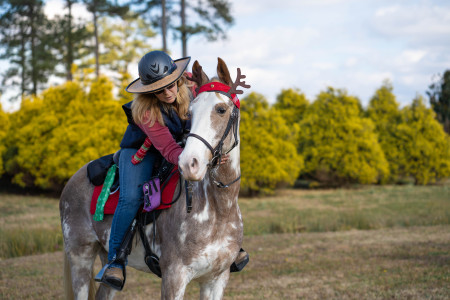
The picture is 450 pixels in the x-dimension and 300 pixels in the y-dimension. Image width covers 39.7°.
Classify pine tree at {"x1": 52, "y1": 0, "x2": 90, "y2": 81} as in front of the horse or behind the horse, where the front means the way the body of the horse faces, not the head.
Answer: behind

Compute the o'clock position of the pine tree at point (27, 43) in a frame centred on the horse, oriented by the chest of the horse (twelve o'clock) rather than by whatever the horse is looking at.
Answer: The pine tree is roughly at 7 o'clock from the horse.

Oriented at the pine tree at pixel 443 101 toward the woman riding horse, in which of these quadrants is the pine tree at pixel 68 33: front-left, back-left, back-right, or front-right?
front-right

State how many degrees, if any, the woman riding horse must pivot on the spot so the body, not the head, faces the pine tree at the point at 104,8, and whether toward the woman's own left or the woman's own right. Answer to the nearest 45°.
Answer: approximately 135° to the woman's own left

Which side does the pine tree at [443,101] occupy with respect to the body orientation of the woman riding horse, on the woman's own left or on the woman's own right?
on the woman's own left

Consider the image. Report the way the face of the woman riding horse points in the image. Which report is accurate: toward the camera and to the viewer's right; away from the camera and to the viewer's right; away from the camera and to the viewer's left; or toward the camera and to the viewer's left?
toward the camera and to the viewer's right

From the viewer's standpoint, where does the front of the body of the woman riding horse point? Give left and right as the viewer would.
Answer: facing the viewer and to the right of the viewer

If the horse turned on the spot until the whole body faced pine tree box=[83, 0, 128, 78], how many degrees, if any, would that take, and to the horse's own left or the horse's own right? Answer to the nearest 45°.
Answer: approximately 135° to the horse's own left

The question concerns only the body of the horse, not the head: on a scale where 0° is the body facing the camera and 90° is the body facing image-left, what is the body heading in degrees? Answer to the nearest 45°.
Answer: approximately 315°

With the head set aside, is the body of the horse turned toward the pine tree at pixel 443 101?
no

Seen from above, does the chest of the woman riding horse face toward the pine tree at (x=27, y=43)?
no

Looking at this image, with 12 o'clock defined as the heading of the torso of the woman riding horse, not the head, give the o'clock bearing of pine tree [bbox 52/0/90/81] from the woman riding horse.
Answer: The pine tree is roughly at 7 o'clock from the woman riding horse.
